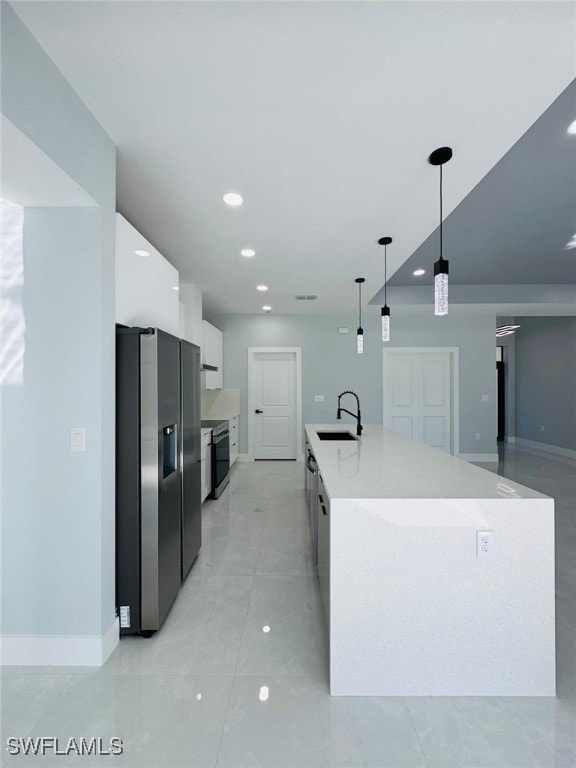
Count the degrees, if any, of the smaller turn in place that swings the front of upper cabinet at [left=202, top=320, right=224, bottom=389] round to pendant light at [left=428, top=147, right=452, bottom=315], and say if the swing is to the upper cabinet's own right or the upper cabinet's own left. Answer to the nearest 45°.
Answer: approximately 90° to the upper cabinet's own right

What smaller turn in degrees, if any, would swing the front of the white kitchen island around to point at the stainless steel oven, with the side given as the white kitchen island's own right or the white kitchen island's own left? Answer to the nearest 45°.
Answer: approximately 45° to the white kitchen island's own right

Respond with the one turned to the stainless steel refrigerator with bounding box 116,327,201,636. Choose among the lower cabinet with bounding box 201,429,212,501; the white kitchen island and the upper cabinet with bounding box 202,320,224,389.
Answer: the white kitchen island

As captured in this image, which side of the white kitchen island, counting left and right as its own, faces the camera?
left

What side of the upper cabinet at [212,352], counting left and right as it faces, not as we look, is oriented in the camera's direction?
right

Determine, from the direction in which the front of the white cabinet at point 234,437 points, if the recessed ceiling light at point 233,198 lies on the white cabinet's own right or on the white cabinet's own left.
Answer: on the white cabinet's own right

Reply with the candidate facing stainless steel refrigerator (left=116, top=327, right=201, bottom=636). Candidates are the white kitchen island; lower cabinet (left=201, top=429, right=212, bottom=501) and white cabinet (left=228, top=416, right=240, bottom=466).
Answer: the white kitchen island

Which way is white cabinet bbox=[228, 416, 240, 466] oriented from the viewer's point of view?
to the viewer's right

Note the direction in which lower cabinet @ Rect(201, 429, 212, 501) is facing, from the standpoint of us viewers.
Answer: facing to the right of the viewer

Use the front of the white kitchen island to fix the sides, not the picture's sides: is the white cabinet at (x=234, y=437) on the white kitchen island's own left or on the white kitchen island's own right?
on the white kitchen island's own right

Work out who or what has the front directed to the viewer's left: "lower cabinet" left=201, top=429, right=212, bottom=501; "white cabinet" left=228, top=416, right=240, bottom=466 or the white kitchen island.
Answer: the white kitchen island
